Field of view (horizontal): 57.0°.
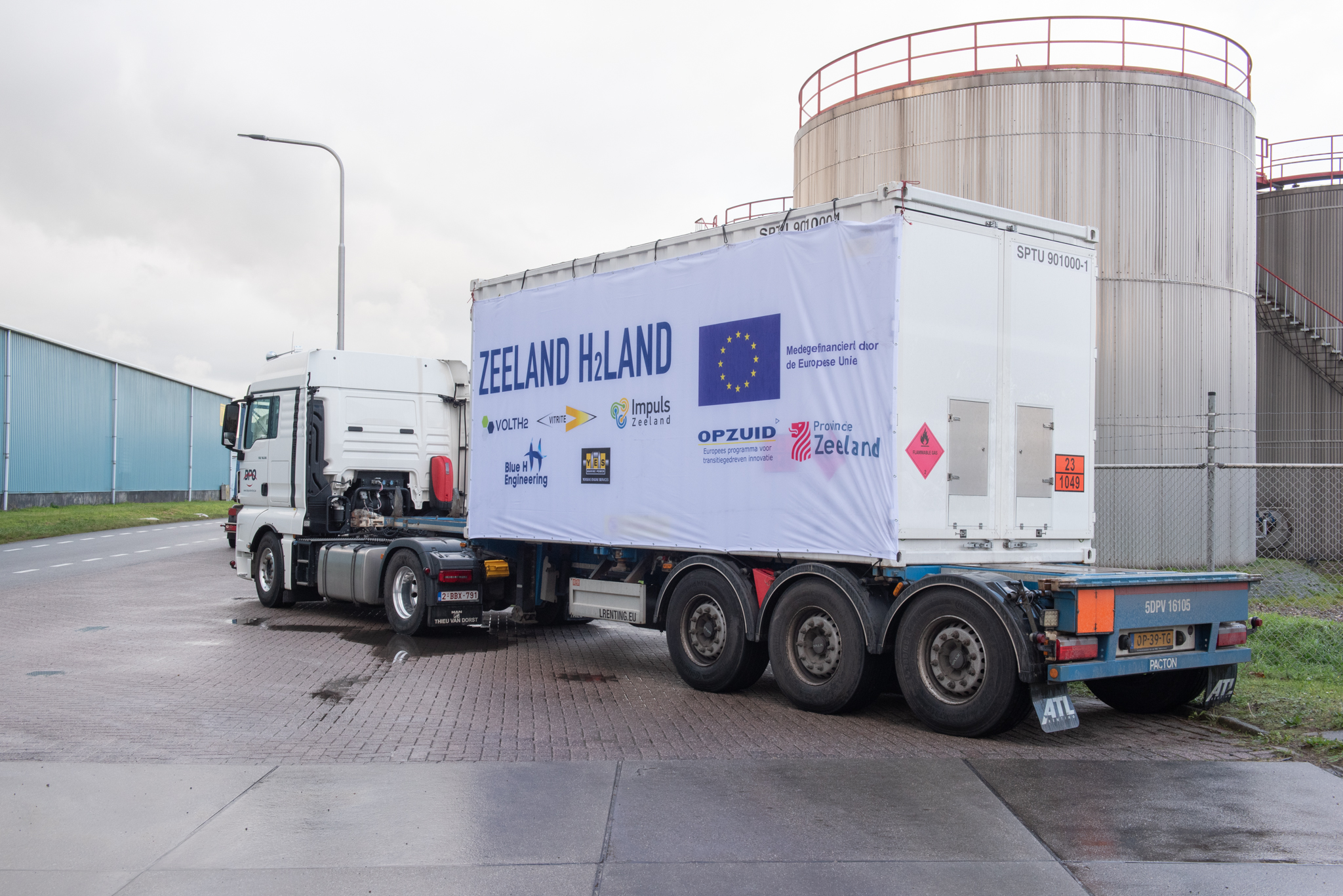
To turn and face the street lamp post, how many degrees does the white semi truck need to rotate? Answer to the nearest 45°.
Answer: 0° — it already faces it

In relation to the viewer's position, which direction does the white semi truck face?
facing away from the viewer and to the left of the viewer

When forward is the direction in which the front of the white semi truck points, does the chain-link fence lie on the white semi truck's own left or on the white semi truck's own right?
on the white semi truck's own right

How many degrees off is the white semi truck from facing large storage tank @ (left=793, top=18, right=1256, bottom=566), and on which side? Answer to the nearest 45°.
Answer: approximately 90° to its right

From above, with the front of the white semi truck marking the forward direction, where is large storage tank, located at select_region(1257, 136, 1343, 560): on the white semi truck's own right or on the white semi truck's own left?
on the white semi truck's own right

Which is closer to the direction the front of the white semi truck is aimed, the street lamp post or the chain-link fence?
the street lamp post
